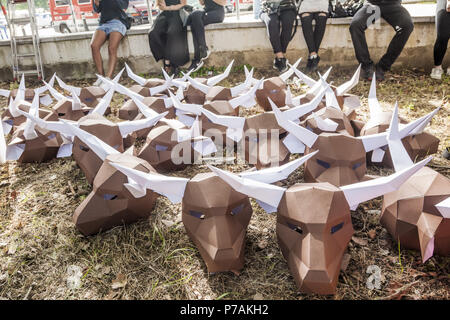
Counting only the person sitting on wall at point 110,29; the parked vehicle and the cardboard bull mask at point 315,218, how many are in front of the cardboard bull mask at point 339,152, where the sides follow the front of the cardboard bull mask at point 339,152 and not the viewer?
1

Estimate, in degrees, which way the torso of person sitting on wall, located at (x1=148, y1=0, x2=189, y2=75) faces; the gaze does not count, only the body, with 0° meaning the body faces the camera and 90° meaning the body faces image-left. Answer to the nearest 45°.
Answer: approximately 0°

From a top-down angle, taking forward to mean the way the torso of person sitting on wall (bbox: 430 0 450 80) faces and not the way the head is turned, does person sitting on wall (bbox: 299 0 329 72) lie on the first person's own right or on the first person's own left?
on the first person's own right

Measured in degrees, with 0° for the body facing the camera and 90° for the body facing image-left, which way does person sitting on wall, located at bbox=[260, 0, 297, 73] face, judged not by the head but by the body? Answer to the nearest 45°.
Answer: approximately 0°

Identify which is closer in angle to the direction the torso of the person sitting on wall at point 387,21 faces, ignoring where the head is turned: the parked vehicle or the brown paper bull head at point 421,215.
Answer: the brown paper bull head

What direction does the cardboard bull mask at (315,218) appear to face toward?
toward the camera

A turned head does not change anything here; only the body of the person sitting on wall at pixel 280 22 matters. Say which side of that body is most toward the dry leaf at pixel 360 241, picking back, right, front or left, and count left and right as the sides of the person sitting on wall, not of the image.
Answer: front

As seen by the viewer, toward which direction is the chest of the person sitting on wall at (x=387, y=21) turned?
toward the camera
